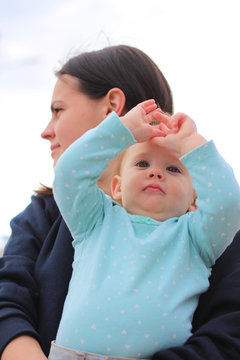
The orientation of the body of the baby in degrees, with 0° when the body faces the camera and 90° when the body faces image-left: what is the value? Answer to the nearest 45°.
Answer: approximately 0°

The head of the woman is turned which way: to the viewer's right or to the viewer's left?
to the viewer's left
